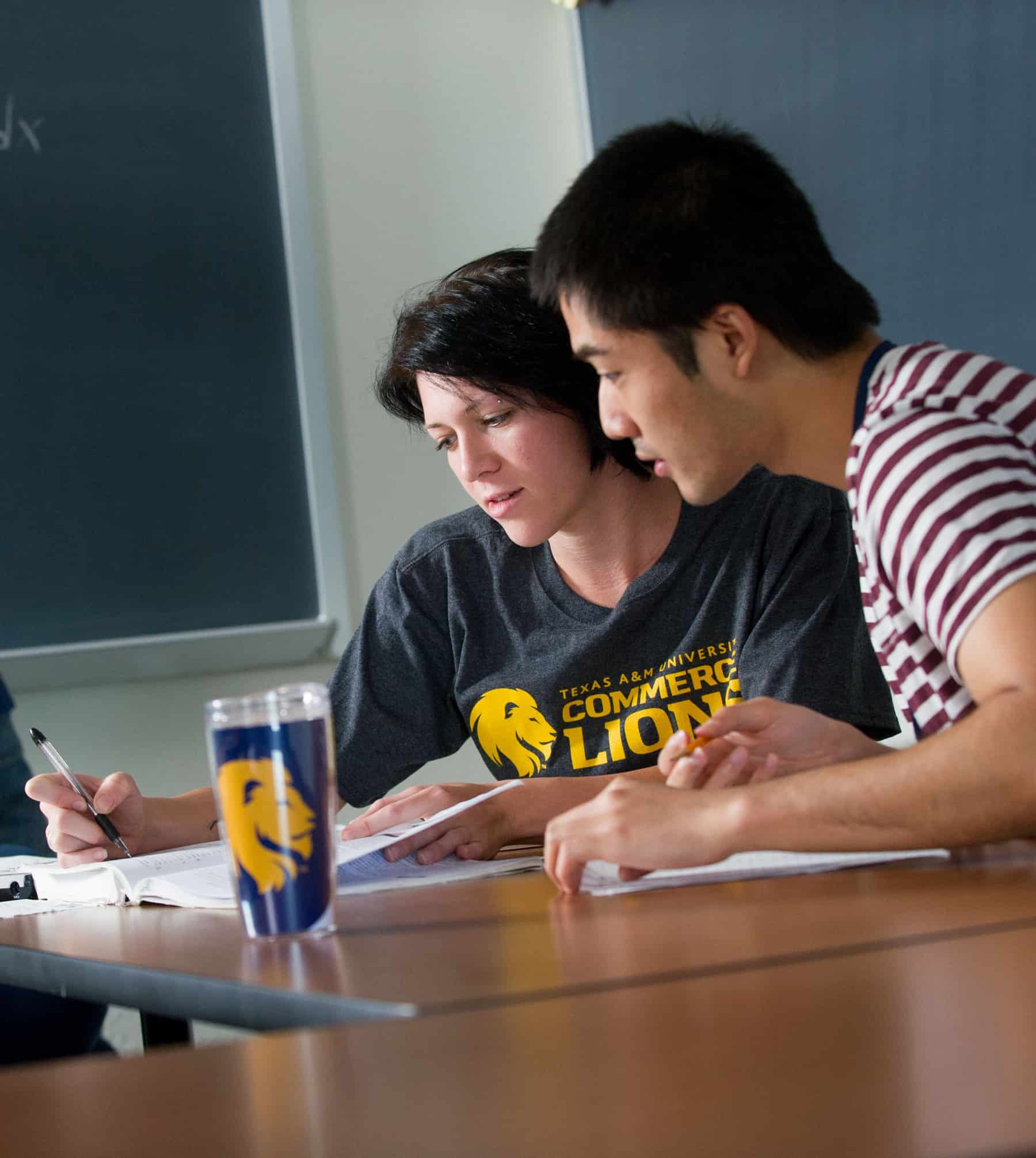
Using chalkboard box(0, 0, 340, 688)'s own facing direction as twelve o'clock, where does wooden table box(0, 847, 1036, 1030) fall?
The wooden table is roughly at 12 o'clock from the chalkboard.

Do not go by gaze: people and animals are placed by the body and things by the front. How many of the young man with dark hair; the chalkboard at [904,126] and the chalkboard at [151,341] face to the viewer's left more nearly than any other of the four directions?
1

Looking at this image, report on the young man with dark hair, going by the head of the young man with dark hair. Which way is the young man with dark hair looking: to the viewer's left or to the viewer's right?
to the viewer's left

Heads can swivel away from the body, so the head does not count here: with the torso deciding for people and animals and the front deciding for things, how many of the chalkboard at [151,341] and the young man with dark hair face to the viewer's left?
1

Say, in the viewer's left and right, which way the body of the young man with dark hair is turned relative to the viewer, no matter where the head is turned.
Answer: facing to the left of the viewer

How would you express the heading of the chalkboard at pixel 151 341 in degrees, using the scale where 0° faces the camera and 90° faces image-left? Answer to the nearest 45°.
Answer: approximately 0°

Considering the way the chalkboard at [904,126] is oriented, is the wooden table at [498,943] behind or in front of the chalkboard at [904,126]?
in front

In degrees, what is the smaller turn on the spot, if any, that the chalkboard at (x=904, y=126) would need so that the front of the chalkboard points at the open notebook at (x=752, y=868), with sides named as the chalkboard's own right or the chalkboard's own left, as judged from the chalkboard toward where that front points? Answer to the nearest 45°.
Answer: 0° — it already faces it

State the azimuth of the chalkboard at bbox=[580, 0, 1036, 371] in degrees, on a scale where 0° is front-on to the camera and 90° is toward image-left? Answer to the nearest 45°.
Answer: approximately 0°

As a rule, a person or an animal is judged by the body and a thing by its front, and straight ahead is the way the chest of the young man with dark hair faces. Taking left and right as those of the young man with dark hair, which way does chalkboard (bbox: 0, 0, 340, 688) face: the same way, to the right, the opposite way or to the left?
to the left

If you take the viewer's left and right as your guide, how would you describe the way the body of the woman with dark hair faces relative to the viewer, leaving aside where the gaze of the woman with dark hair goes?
facing the viewer and to the left of the viewer

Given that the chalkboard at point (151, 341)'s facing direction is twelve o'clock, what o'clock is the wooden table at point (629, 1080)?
The wooden table is roughly at 12 o'clock from the chalkboard.
